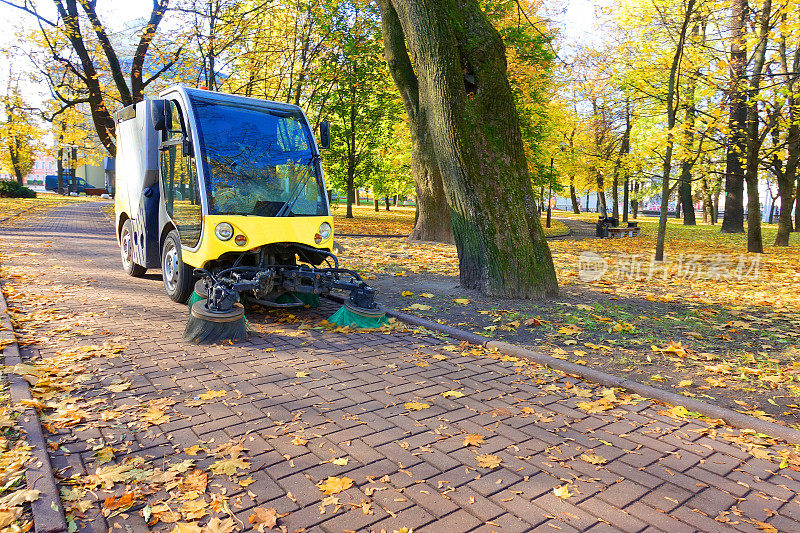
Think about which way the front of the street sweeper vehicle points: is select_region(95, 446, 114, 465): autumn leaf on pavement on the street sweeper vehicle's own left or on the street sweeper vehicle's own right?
on the street sweeper vehicle's own right

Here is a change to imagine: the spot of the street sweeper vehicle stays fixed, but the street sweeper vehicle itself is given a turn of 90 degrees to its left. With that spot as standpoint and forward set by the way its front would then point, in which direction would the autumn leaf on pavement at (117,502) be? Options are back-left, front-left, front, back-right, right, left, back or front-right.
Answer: back-right

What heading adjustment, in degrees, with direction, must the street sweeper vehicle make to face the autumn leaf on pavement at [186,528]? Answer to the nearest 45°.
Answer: approximately 45° to its right

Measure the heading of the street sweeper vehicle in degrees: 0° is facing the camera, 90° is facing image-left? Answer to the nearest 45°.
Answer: approximately 315°

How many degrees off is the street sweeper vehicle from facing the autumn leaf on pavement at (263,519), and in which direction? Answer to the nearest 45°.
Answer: approximately 45° to its right

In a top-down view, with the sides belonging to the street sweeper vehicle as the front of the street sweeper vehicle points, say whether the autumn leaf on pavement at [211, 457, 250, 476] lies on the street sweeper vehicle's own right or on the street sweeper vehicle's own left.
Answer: on the street sweeper vehicle's own right

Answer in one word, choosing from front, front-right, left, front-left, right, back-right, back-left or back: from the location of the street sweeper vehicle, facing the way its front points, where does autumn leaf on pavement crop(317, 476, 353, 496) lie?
front-right

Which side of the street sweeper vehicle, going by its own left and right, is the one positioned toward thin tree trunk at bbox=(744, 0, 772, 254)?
left

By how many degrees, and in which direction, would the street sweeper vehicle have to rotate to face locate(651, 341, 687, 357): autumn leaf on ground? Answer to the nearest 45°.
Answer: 0° — it already faces it

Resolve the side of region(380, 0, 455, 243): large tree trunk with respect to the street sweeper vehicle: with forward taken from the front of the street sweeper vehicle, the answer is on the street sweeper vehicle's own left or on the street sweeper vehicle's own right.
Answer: on the street sweeper vehicle's own left

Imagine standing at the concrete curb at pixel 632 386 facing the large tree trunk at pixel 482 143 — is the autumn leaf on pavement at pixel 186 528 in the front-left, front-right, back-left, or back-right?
back-left

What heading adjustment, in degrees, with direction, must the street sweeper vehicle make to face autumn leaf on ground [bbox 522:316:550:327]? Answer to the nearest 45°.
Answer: approximately 45° to its left
